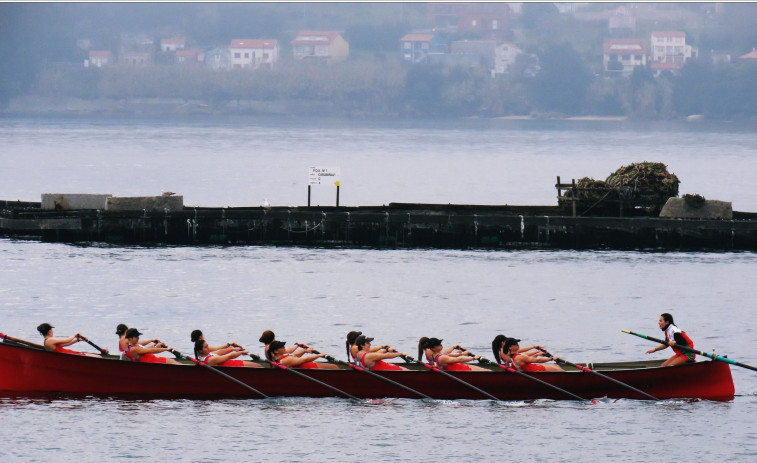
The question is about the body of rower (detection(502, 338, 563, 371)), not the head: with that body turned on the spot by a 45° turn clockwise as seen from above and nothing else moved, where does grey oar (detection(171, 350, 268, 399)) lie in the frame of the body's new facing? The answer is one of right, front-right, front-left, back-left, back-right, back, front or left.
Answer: back-right

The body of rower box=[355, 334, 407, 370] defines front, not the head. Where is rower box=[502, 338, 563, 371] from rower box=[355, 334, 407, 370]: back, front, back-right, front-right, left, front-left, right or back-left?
front

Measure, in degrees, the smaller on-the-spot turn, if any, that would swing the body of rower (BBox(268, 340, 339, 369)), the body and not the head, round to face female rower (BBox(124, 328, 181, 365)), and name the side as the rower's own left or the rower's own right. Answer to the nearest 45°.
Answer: approximately 180°

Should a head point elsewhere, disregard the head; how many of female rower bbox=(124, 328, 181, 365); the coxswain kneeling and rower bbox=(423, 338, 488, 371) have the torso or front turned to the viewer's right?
2

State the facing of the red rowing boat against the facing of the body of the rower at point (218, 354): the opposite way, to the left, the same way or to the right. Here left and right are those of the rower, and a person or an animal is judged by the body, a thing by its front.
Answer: the opposite way

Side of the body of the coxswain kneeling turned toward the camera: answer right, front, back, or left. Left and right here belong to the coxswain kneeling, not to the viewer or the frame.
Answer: left

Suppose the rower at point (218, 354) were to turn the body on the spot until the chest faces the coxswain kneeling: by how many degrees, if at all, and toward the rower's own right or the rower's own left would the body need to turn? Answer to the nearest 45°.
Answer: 0° — they already face them

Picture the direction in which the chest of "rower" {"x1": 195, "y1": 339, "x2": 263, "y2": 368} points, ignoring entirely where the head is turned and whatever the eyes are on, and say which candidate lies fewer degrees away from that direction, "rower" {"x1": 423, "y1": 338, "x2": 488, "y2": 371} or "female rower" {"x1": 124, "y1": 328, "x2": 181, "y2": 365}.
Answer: the rower

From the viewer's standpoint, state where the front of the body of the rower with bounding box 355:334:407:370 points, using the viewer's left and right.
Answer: facing to the right of the viewer

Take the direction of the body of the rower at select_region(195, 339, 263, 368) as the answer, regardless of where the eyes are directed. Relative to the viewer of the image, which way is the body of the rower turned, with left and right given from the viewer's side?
facing to the right of the viewer

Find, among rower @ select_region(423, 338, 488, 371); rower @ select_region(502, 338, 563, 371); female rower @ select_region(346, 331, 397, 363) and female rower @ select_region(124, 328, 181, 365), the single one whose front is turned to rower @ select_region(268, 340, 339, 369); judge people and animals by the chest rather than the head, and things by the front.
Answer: female rower @ select_region(124, 328, 181, 365)

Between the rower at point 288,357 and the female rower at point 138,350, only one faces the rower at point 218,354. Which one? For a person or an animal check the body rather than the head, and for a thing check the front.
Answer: the female rower

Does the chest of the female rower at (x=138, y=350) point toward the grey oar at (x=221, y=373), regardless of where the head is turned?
yes

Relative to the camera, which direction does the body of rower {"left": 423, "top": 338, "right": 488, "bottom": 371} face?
to the viewer's right

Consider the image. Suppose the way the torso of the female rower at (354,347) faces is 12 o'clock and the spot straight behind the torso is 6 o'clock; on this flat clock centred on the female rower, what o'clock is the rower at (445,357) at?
The rower is roughly at 12 o'clock from the female rower.

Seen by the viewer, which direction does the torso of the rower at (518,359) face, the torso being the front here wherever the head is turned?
to the viewer's right

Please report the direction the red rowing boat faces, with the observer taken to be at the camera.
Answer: facing to the left of the viewer

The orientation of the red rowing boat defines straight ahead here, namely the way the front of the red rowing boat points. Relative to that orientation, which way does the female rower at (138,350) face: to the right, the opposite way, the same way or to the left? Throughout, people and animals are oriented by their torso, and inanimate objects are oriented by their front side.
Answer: the opposite way

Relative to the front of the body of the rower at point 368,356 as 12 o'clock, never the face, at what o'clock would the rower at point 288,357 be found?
the rower at point 288,357 is roughly at 6 o'clock from the rower at point 368,356.

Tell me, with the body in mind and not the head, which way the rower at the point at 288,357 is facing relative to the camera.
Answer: to the viewer's right

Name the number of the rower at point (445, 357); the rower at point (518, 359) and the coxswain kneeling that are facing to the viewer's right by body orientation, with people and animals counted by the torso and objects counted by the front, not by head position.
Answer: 2

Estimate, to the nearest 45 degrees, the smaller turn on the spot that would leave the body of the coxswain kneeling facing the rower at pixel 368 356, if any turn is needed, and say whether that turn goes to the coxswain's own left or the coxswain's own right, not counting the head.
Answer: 0° — they already face them
